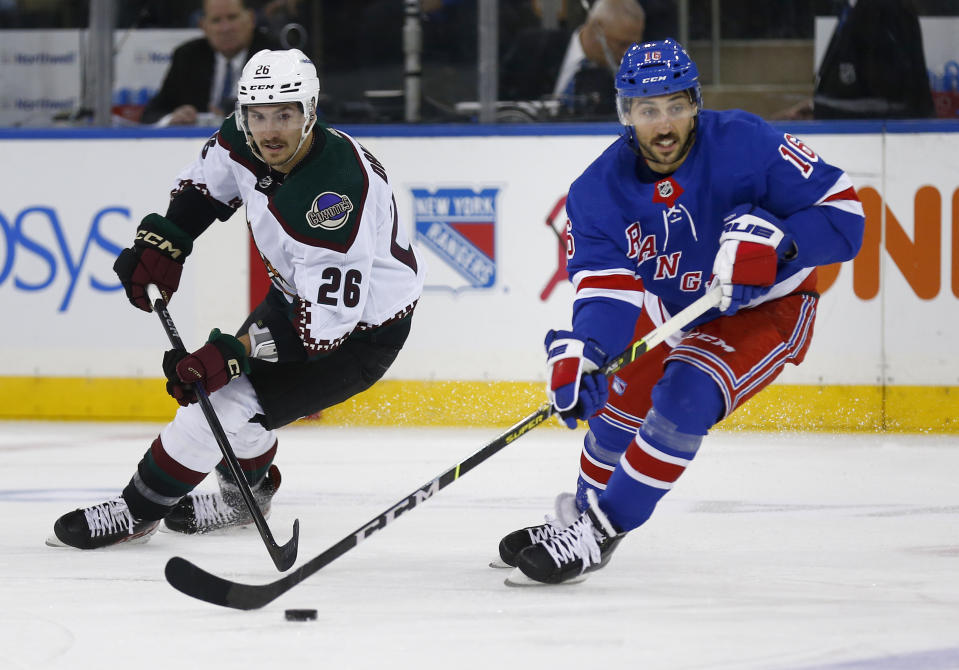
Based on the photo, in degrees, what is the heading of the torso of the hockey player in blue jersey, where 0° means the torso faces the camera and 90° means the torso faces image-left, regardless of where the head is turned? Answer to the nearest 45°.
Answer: approximately 45°

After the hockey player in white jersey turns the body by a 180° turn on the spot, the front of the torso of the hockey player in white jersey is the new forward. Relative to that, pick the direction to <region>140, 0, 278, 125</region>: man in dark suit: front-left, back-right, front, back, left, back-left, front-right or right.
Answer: front-left

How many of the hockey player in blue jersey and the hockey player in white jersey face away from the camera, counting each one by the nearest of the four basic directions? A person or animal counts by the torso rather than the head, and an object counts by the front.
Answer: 0

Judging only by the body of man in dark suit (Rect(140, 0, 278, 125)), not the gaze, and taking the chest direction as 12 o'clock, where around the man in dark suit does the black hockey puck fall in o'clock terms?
The black hockey puck is roughly at 12 o'clock from the man in dark suit.

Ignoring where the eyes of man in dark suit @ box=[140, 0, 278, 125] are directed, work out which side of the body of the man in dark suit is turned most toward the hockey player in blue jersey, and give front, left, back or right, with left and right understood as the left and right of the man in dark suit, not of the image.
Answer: front
